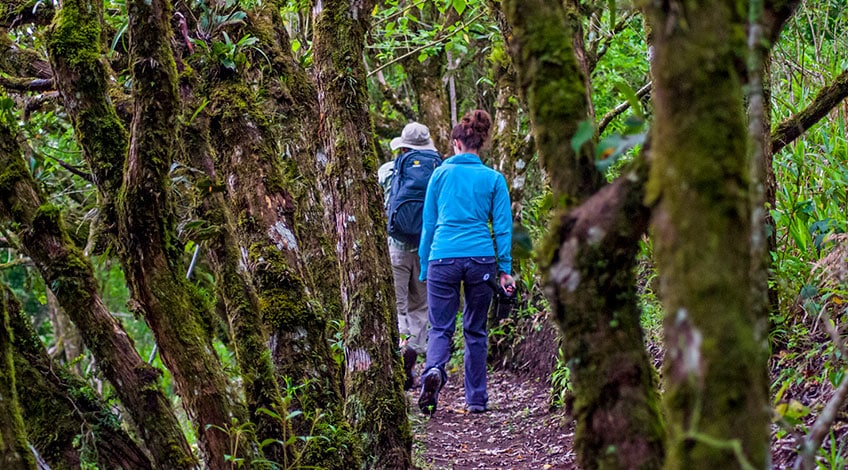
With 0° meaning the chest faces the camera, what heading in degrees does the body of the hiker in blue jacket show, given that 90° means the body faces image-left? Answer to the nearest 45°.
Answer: approximately 180°

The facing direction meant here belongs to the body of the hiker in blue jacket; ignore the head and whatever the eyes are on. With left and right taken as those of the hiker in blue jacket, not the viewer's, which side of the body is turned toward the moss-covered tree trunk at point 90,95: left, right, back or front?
back

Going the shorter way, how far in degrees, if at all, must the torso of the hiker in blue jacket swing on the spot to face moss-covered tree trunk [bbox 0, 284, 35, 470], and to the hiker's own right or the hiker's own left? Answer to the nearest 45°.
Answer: approximately 180°

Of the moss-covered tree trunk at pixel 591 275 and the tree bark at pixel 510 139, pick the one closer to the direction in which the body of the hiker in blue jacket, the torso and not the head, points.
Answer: the tree bark

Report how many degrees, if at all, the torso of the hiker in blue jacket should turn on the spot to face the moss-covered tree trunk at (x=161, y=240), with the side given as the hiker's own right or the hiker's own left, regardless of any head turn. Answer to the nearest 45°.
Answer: approximately 180°

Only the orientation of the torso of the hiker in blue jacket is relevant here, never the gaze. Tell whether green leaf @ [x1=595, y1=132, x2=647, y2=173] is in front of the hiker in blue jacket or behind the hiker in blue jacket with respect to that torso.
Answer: behind

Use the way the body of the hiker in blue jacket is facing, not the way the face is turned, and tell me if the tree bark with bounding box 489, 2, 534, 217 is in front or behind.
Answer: in front

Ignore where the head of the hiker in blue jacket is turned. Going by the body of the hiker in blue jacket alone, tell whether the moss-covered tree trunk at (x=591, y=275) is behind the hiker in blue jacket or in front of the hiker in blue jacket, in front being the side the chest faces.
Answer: behind

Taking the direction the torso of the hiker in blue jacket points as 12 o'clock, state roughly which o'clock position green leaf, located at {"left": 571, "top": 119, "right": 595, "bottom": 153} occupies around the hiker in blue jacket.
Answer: The green leaf is roughly at 6 o'clock from the hiker in blue jacket.

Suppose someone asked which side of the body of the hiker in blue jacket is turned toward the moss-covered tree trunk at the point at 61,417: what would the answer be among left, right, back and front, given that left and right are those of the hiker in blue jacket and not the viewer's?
back
